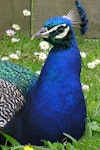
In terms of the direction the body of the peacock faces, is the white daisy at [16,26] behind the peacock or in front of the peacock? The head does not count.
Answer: behind

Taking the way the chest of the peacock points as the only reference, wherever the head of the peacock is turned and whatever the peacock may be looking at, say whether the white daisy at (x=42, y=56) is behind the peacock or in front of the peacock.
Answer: behind

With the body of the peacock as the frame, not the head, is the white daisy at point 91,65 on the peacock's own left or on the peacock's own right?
on the peacock's own left

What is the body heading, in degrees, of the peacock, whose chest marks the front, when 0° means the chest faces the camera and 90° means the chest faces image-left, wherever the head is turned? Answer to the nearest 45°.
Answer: approximately 315°

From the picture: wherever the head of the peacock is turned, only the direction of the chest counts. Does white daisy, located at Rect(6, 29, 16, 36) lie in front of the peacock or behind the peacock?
behind
